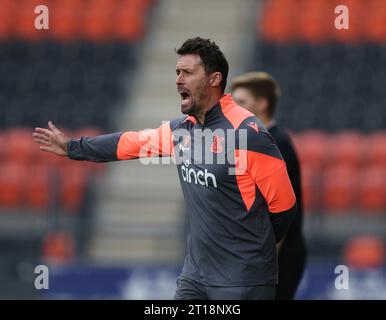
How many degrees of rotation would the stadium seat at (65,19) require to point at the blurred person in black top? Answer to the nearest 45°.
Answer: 0° — it already faces them

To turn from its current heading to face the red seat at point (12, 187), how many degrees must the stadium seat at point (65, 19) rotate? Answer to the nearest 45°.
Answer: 0° — it already faces it

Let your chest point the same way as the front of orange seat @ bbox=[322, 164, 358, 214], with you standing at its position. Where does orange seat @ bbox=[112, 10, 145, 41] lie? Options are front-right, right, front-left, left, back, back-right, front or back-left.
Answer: back-right

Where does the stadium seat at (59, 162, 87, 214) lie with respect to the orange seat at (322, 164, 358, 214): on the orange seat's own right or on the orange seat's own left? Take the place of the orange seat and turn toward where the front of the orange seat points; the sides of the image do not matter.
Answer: on the orange seat's own right

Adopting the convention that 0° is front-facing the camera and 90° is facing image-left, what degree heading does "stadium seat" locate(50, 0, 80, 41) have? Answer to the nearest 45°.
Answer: approximately 0°

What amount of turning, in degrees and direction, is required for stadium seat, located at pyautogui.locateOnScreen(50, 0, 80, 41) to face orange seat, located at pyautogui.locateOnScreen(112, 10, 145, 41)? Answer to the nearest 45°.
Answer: approximately 90° to its left

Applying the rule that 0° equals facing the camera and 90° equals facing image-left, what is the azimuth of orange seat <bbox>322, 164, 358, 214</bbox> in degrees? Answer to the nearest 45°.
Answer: approximately 0°

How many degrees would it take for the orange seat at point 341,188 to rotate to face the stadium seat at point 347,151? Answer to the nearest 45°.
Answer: approximately 180°

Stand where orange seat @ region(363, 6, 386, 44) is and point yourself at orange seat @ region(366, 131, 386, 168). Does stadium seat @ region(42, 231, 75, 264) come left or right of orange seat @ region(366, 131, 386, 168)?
right
